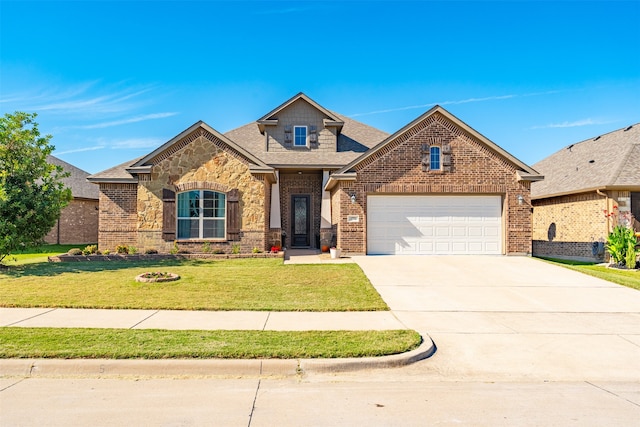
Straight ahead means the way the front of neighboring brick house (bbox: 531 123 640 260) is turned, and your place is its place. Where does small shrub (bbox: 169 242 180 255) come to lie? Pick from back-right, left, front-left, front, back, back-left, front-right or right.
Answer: right

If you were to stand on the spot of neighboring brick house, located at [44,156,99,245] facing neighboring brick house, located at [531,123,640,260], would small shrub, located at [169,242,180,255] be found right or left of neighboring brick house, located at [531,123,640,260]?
right

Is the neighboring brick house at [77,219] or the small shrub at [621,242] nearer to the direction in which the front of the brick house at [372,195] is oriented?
the small shrub

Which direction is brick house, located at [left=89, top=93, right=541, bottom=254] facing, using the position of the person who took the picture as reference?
facing the viewer

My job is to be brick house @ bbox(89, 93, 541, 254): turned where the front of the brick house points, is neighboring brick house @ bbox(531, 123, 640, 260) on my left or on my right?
on my left

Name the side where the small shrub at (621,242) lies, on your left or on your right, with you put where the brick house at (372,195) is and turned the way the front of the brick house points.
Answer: on your left

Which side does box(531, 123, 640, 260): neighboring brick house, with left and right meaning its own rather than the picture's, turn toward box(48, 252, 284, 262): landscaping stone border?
right

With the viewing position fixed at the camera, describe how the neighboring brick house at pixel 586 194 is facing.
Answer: facing the viewer and to the right of the viewer

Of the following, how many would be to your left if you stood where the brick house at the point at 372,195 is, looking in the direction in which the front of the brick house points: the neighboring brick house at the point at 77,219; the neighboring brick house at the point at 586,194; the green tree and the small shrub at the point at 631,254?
2

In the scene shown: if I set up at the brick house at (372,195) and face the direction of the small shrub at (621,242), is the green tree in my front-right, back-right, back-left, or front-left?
back-right

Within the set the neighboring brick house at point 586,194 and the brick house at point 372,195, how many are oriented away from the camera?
0

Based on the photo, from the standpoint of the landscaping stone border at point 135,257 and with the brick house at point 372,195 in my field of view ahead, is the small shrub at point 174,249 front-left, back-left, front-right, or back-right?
front-left

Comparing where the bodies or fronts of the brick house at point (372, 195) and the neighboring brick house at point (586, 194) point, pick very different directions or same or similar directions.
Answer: same or similar directions

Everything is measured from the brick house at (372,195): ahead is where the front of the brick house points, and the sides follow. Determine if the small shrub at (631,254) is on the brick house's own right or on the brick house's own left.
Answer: on the brick house's own left

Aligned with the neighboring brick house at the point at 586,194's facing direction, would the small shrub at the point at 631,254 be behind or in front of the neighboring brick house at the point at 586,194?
in front

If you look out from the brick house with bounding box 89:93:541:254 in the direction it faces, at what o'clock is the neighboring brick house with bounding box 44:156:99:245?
The neighboring brick house is roughly at 4 o'clock from the brick house.
